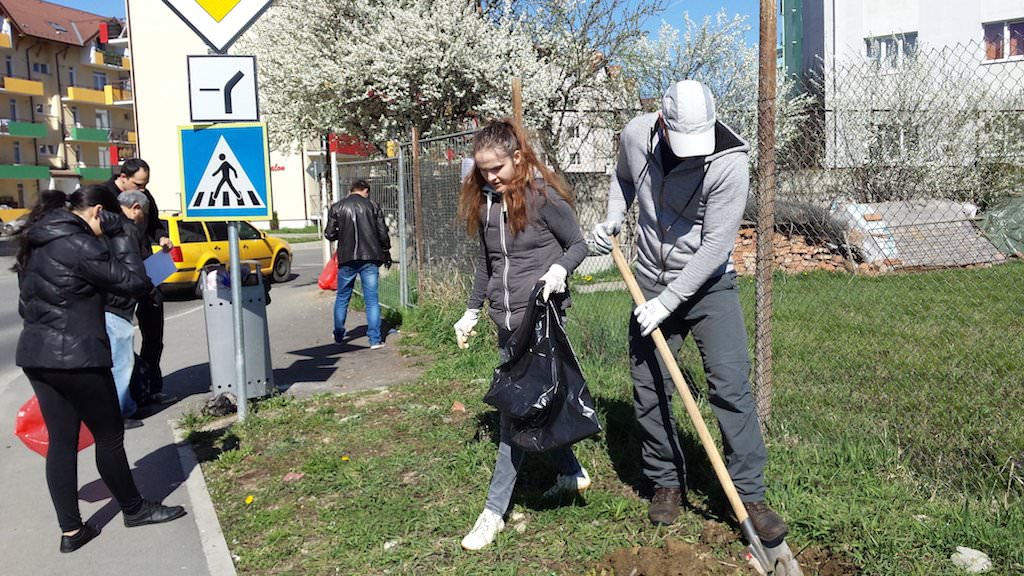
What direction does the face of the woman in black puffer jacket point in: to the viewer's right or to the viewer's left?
to the viewer's right

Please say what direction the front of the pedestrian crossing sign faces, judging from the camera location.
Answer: facing the viewer

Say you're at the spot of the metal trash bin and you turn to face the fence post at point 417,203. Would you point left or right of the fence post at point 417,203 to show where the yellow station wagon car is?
left

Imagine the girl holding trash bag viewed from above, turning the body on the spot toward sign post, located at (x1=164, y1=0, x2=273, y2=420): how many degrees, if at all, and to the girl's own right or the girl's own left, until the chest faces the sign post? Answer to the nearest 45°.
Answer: approximately 90° to the girl's own right

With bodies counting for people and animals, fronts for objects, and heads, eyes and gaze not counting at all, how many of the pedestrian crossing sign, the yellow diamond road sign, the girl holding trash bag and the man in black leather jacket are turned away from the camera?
1

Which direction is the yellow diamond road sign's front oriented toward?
toward the camera

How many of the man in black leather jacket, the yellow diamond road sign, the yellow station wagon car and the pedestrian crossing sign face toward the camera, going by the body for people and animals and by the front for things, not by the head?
2

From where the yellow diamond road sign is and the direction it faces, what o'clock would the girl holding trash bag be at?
The girl holding trash bag is roughly at 11 o'clock from the yellow diamond road sign.

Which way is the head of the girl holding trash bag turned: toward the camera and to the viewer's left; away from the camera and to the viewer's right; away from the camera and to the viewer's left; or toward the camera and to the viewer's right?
toward the camera and to the viewer's left

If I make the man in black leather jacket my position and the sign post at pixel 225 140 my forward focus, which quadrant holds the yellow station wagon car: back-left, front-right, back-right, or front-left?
back-right

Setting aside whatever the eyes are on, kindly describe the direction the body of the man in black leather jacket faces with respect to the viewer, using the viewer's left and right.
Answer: facing away from the viewer
